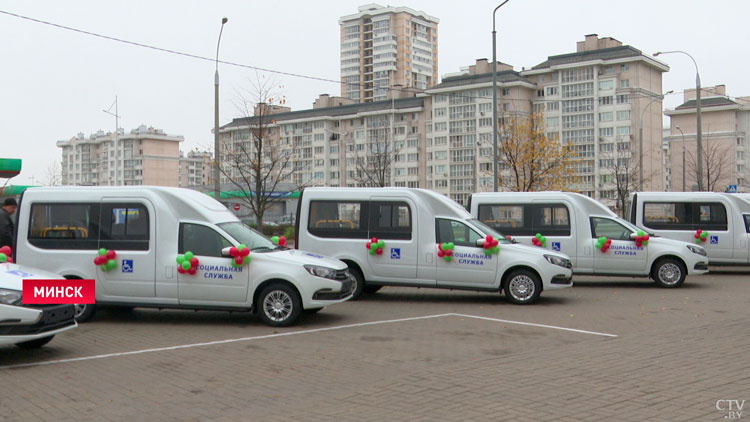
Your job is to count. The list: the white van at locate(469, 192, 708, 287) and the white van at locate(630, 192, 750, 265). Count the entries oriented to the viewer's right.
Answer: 2

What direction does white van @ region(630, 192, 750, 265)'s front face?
to the viewer's right

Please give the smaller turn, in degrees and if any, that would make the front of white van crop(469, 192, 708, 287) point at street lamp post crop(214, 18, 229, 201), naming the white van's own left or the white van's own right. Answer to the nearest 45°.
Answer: approximately 180°

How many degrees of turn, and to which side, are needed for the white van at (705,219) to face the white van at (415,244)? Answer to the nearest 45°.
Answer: approximately 135° to its right

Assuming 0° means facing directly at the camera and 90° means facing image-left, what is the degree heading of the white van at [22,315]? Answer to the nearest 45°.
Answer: approximately 315°

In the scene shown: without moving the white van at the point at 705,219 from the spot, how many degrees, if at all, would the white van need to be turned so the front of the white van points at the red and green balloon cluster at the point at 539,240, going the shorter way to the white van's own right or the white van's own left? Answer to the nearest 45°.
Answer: approximately 135° to the white van's own right

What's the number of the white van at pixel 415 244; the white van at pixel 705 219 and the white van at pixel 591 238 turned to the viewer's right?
3

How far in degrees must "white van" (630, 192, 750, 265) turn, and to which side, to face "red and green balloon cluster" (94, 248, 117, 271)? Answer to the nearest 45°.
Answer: approximately 135° to its right

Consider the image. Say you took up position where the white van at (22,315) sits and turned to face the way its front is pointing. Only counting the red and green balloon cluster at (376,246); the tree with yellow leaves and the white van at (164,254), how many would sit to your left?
3

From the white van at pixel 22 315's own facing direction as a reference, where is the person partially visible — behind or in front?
behind

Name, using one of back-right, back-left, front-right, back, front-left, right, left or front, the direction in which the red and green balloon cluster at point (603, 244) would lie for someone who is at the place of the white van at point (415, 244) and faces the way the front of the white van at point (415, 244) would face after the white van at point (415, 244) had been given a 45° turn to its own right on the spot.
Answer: left

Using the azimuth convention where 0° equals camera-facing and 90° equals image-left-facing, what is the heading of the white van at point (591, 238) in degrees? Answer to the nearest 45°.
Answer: approximately 270°

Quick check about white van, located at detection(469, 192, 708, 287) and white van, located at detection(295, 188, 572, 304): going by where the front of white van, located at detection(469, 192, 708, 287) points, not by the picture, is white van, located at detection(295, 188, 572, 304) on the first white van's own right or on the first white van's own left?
on the first white van's own right

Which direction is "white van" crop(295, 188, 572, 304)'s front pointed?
to the viewer's right
